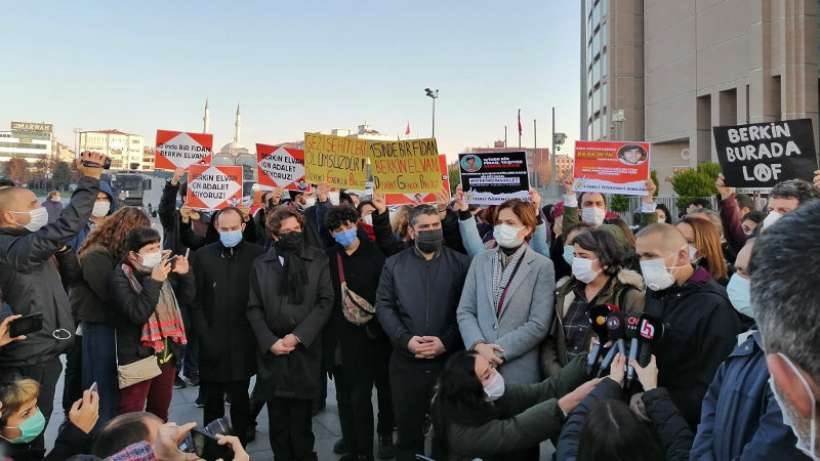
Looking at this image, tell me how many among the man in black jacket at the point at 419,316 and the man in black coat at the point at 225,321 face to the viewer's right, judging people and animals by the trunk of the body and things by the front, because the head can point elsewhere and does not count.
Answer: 0

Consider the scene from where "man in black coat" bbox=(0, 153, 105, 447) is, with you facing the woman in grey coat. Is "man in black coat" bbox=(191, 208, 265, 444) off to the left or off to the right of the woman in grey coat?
left

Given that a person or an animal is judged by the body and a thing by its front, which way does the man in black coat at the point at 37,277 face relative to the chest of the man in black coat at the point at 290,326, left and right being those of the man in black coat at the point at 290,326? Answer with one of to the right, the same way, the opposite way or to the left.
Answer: to the left

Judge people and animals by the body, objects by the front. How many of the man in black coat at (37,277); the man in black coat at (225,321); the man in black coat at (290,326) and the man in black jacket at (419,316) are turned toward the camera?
3

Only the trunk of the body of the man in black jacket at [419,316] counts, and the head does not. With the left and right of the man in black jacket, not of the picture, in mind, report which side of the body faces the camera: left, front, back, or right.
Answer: front

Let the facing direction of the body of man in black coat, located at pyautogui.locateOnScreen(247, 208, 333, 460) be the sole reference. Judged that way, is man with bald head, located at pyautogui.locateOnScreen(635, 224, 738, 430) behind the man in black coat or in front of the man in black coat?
in front

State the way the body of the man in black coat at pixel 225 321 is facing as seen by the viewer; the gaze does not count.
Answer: toward the camera

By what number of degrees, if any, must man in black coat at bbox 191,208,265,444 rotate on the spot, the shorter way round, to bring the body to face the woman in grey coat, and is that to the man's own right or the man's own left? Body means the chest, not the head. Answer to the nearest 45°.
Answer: approximately 45° to the man's own left

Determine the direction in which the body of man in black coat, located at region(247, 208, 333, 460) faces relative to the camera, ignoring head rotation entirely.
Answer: toward the camera

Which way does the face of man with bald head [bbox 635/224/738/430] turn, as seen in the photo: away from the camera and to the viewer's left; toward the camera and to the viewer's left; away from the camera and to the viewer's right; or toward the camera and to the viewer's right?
toward the camera and to the viewer's left

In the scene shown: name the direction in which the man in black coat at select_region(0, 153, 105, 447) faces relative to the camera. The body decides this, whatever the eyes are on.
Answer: to the viewer's right

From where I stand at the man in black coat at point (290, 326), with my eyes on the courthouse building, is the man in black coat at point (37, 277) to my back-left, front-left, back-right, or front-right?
back-left

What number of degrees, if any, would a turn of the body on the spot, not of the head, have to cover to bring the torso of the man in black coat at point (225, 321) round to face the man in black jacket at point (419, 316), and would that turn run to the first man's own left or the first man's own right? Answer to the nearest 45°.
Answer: approximately 45° to the first man's own left

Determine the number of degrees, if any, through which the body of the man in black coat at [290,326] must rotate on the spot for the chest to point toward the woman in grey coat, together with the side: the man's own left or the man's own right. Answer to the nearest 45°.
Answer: approximately 45° to the man's own left
